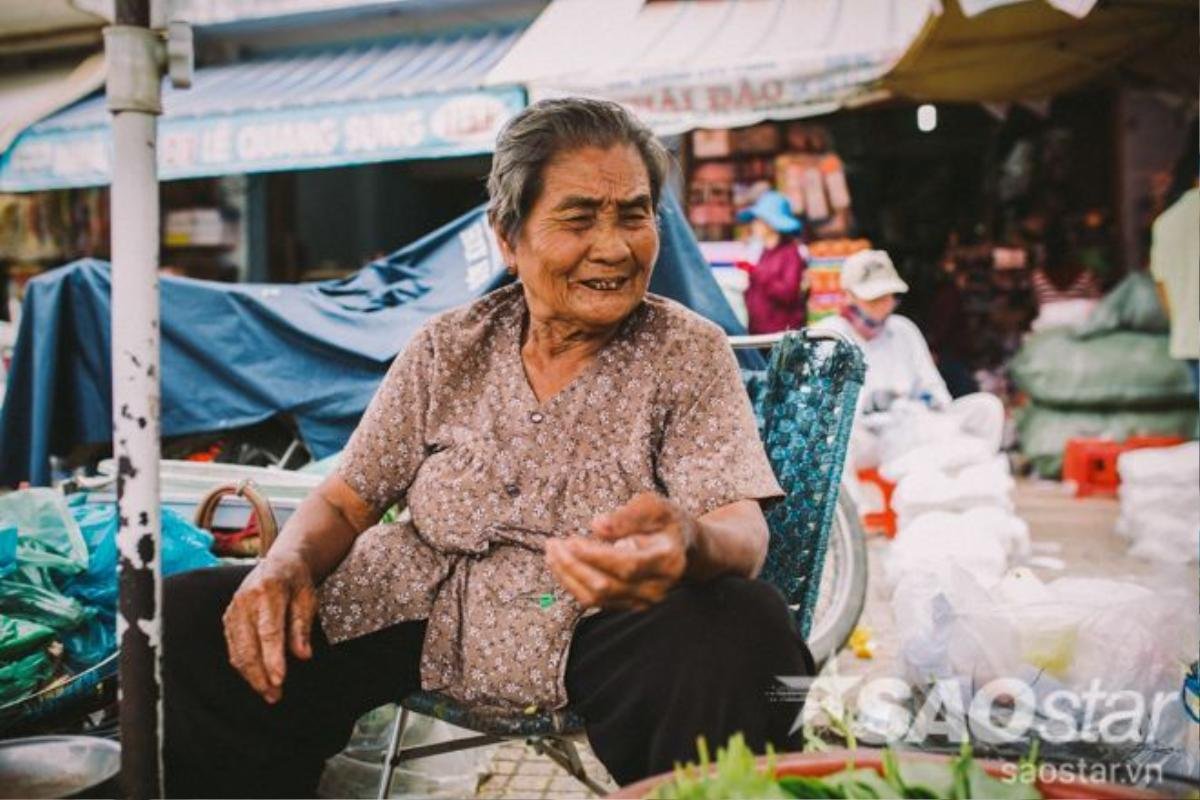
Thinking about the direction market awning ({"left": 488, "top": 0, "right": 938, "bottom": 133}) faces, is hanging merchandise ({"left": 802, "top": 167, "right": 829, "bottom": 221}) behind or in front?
behind

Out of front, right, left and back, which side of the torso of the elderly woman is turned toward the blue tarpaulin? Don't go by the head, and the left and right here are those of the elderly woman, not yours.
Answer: back

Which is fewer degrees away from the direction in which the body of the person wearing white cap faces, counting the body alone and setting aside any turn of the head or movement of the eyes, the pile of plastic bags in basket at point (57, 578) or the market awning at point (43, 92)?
the pile of plastic bags in basket

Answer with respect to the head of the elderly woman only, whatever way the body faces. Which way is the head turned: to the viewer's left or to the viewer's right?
to the viewer's right
